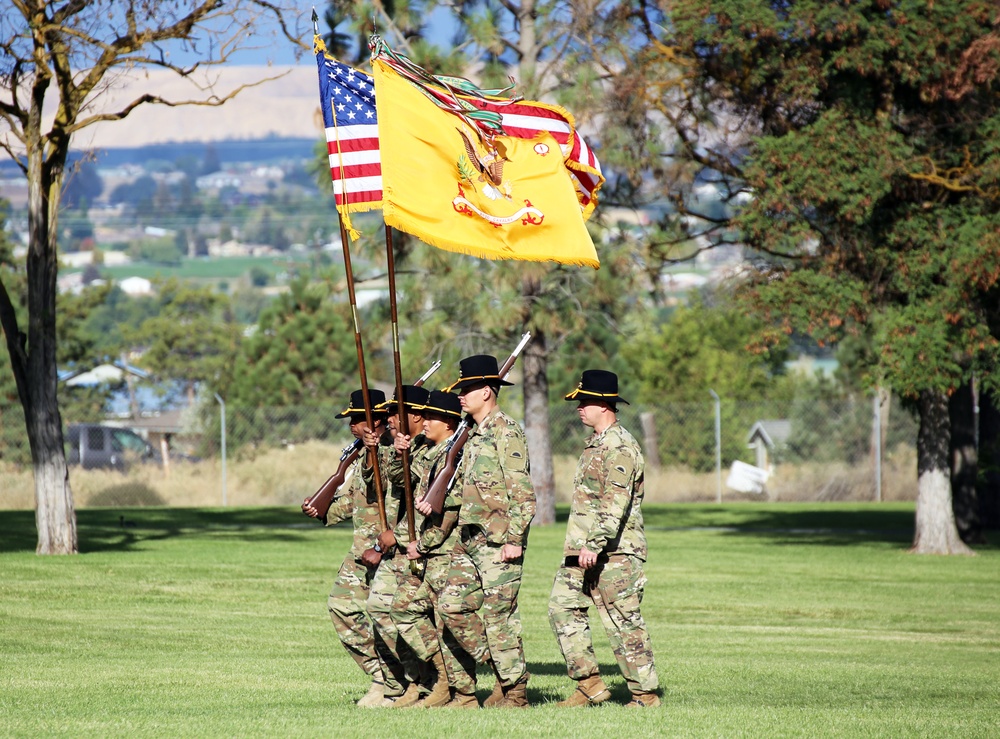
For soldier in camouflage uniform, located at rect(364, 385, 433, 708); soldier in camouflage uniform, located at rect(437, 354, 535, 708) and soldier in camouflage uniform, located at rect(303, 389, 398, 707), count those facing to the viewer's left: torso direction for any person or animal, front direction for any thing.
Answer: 3

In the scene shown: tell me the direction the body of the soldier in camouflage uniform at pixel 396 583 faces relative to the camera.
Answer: to the viewer's left

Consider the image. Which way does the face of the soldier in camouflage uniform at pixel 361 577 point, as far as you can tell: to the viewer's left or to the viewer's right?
to the viewer's left

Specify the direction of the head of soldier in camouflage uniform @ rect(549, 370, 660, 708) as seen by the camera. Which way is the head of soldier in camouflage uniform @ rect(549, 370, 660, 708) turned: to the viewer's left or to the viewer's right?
to the viewer's left

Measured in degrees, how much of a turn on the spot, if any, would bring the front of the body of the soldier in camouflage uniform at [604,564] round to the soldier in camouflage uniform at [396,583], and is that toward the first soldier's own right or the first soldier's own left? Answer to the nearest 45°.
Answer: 0° — they already face them

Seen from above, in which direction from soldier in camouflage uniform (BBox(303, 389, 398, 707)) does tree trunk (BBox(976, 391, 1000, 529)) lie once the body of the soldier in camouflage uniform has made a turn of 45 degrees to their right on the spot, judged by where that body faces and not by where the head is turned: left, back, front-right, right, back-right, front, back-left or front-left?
right

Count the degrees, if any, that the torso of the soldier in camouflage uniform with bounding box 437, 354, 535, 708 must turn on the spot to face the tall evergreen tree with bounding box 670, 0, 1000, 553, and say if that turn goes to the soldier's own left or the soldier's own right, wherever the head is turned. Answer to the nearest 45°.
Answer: approximately 135° to the soldier's own right

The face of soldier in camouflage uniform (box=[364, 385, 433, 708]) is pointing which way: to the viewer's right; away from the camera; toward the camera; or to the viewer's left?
to the viewer's left

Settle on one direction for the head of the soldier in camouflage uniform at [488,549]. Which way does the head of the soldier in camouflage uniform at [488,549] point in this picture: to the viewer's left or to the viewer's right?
to the viewer's left

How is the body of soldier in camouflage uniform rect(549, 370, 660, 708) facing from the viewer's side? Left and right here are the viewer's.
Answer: facing to the left of the viewer

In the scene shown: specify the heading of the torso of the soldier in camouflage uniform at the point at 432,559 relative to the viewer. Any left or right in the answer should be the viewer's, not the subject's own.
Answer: facing to the left of the viewer

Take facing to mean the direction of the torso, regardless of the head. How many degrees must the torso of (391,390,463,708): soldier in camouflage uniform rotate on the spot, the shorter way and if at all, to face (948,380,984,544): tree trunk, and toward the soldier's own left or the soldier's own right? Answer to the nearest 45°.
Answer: approximately 135° to the soldier's own right

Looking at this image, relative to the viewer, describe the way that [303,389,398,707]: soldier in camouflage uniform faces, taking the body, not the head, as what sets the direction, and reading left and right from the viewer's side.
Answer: facing to the left of the viewer
